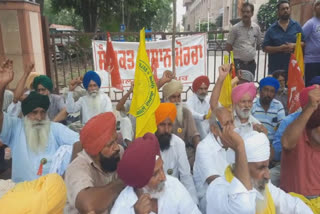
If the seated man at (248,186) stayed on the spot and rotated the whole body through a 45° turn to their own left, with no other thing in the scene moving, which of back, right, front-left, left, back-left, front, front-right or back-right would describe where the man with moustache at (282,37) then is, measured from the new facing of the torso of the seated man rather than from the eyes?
left

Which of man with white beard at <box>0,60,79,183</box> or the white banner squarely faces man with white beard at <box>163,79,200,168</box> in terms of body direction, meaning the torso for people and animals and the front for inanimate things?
the white banner

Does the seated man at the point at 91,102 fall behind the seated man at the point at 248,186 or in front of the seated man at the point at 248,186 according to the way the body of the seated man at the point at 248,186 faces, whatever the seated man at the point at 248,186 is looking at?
behind

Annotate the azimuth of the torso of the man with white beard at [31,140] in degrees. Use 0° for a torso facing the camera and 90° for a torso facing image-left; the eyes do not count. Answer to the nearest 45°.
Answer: approximately 0°

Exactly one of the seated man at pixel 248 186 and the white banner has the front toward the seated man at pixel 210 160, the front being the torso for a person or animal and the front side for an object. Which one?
the white banner

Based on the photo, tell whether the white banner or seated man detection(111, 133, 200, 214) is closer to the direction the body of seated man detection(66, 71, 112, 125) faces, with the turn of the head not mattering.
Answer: the seated man
